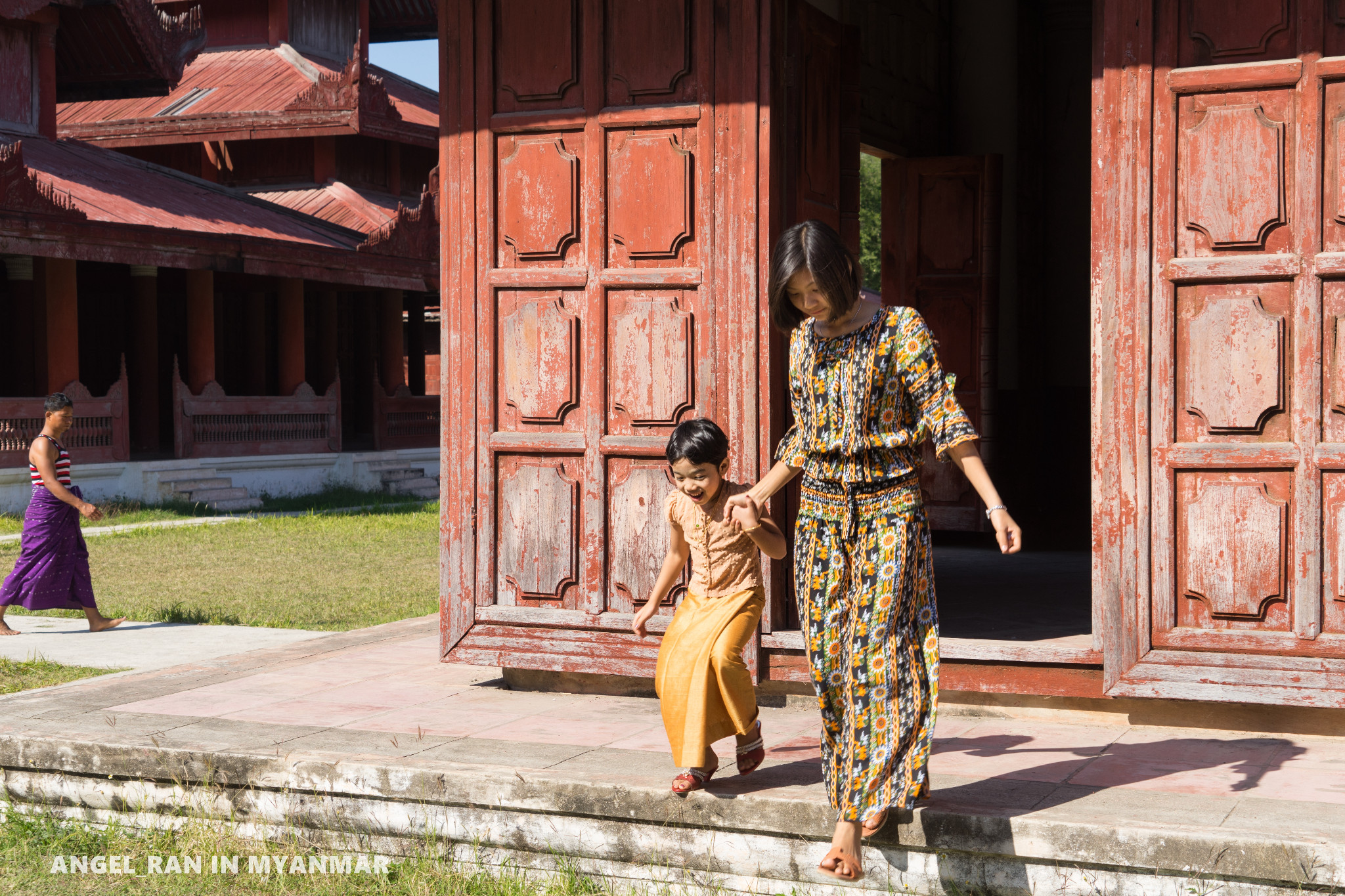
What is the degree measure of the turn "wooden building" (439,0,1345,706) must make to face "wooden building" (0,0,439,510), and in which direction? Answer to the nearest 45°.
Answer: approximately 135° to its right

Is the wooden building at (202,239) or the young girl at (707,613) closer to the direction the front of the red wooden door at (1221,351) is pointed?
the young girl

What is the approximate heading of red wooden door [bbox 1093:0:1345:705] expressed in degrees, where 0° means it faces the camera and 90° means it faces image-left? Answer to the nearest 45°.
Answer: approximately 0°

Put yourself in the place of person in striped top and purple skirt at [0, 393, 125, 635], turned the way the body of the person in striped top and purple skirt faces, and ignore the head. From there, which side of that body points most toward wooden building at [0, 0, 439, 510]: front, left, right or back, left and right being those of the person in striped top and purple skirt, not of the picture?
left

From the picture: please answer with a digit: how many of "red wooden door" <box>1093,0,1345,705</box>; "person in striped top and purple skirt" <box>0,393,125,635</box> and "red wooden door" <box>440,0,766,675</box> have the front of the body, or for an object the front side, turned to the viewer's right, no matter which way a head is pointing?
1

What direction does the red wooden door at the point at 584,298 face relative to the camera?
toward the camera

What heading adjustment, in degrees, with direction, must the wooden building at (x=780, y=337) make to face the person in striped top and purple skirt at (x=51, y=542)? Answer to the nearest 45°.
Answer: approximately 135° to its right

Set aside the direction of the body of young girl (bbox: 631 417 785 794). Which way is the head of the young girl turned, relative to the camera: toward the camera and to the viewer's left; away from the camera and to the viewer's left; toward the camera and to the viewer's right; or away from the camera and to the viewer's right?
toward the camera and to the viewer's left

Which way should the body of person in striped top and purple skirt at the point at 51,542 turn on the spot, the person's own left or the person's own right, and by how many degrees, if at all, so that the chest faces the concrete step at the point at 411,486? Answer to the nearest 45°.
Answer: approximately 90° to the person's own left

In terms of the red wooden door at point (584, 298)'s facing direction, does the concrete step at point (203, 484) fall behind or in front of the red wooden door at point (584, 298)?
behind

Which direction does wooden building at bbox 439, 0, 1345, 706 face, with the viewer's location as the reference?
facing the viewer

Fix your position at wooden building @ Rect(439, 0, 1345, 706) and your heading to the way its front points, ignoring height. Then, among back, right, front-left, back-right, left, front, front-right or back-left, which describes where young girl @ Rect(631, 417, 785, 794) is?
front

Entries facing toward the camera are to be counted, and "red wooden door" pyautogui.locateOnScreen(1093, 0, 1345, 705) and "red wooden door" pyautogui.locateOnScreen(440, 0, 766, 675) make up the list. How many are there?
2

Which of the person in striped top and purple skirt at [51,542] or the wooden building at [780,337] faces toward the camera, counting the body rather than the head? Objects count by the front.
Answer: the wooden building

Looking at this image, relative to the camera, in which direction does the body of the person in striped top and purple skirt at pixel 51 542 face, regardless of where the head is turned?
to the viewer's right

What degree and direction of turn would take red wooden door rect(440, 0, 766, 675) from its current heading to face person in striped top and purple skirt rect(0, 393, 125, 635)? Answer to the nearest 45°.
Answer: approximately 135° to its right

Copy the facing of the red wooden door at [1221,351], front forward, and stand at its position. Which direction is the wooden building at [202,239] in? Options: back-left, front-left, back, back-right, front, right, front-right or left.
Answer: back-right
